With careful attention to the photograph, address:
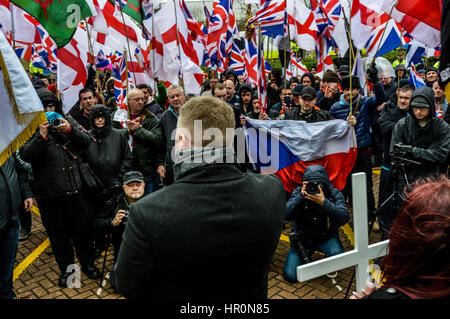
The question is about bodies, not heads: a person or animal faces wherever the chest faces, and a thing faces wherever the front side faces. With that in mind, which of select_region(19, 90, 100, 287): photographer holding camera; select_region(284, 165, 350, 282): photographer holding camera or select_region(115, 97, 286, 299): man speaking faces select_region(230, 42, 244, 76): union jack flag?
the man speaking

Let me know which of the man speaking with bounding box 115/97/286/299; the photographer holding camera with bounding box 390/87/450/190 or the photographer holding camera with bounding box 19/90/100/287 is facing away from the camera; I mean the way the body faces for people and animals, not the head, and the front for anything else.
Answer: the man speaking

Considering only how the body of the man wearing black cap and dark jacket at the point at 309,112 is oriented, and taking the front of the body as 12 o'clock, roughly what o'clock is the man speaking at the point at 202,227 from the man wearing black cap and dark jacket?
The man speaking is roughly at 12 o'clock from the man wearing black cap and dark jacket.

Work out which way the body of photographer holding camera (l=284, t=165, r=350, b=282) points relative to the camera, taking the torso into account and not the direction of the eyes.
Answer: toward the camera

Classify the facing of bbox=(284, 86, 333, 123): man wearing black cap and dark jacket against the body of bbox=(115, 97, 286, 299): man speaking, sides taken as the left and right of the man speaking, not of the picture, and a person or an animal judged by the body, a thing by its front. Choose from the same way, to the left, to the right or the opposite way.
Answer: the opposite way

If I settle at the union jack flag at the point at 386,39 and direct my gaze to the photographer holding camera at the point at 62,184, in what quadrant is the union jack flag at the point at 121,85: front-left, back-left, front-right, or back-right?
front-right

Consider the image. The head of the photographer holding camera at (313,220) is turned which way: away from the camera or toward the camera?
toward the camera

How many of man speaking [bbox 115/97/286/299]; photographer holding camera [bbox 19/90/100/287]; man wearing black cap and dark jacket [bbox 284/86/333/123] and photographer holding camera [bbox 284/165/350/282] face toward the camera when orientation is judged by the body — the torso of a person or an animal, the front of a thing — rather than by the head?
3

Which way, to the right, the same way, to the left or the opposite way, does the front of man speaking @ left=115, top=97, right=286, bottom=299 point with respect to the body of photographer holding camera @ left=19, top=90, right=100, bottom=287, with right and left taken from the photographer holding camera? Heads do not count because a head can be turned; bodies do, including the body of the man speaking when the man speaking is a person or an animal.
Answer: the opposite way

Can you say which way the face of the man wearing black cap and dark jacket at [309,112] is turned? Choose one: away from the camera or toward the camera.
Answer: toward the camera

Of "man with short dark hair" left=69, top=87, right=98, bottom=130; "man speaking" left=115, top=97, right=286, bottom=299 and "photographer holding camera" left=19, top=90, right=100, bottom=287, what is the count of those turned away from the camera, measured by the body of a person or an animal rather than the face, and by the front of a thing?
1

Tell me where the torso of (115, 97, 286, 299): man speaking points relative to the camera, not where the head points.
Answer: away from the camera
